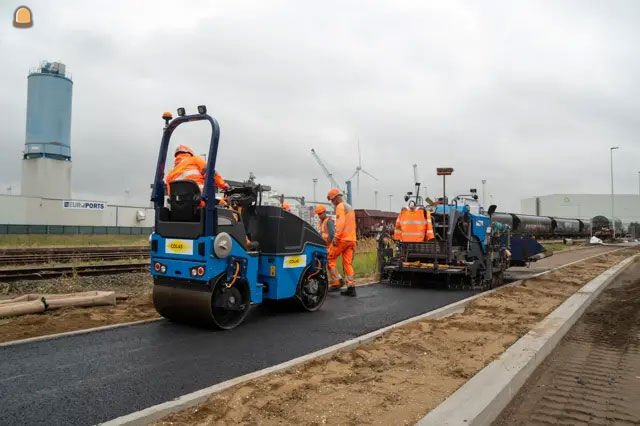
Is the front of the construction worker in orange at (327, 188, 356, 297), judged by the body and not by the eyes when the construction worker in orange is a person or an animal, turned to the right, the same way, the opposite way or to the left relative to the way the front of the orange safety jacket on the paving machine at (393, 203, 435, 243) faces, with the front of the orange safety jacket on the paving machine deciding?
to the left

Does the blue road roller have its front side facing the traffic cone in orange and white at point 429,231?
yes

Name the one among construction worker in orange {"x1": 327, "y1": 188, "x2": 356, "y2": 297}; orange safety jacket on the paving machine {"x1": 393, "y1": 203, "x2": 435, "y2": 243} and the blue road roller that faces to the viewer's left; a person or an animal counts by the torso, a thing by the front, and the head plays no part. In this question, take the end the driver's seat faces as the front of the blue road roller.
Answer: the construction worker in orange

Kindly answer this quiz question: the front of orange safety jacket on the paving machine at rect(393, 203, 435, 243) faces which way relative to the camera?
away from the camera

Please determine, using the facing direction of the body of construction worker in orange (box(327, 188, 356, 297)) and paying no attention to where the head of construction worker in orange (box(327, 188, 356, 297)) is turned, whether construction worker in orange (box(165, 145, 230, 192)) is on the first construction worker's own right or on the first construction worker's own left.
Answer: on the first construction worker's own left

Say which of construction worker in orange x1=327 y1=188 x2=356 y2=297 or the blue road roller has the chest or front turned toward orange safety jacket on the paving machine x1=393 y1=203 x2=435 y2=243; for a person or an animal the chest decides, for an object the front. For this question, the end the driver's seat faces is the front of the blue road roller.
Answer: the blue road roller

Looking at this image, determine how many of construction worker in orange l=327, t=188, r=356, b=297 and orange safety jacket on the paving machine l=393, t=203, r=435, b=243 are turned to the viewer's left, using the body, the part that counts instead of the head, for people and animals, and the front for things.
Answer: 1

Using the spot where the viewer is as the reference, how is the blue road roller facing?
facing away from the viewer and to the right of the viewer

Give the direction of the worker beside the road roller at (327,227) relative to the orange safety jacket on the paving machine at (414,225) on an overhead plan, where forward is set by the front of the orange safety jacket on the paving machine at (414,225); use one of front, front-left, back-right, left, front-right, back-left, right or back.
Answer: back-left

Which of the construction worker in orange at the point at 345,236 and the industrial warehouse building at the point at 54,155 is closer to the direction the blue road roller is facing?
the construction worker in orange

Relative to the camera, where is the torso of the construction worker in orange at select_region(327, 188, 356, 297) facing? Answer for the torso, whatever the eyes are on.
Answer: to the viewer's left
